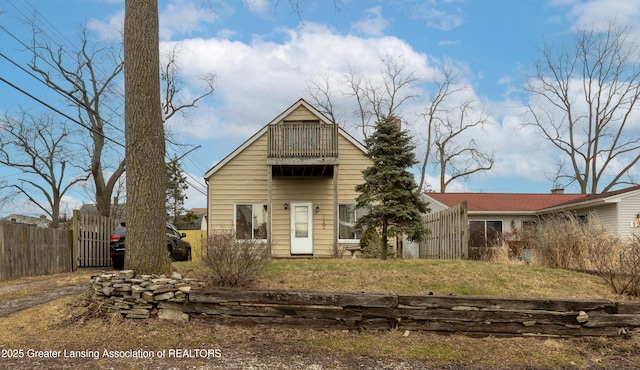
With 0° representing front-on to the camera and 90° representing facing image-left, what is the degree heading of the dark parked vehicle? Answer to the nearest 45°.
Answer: approximately 225°

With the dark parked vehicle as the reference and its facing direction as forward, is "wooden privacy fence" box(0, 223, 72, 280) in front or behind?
behind

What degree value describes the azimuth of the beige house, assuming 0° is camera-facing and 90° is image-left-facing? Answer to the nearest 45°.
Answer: approximately 0°

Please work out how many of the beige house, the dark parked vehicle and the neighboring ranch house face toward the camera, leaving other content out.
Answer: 2

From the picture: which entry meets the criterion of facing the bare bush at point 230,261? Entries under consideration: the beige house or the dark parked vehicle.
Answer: the beige house

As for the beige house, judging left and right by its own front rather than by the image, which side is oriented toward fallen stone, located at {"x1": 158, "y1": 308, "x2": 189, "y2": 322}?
front

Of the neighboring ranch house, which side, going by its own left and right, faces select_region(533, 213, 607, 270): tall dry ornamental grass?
front
